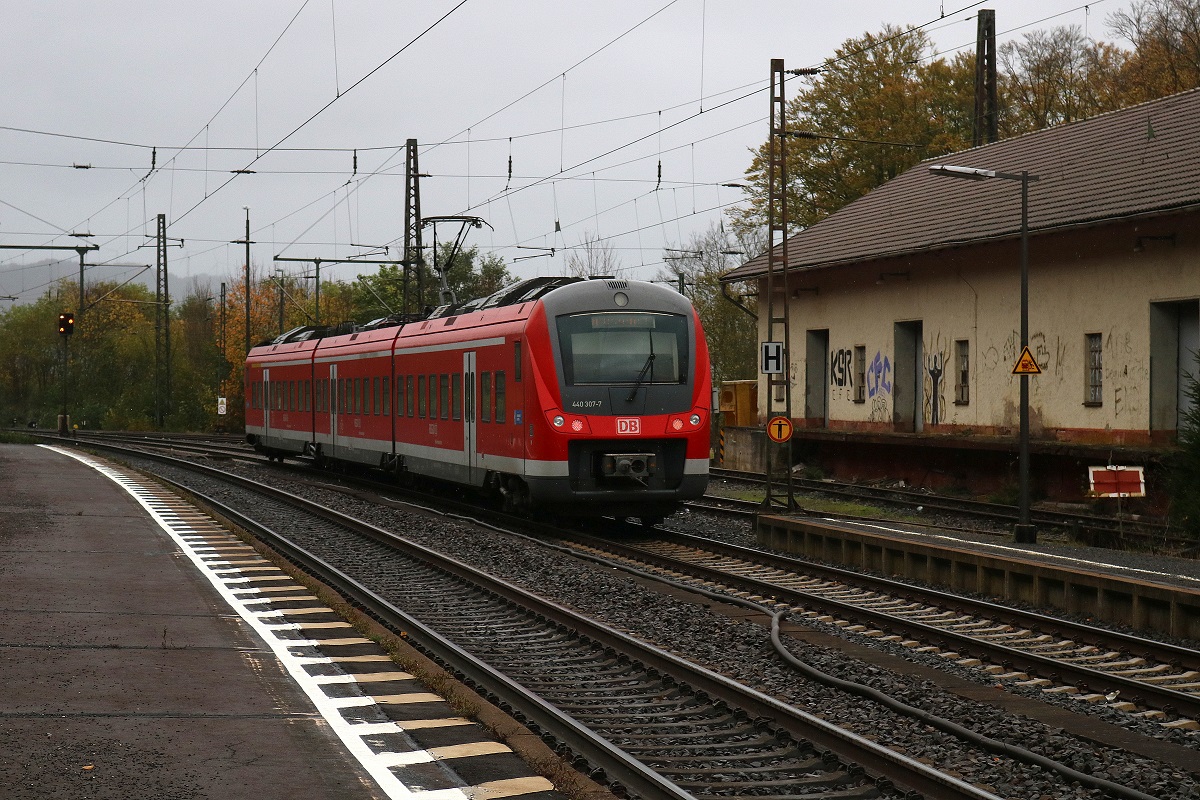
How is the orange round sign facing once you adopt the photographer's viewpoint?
facing the viewer

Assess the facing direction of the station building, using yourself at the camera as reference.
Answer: facing the viewer and to the left of the viewer

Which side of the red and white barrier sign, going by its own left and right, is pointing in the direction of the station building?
back

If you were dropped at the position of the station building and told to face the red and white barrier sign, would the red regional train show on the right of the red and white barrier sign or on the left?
right

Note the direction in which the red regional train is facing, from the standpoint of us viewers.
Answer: facing the viewer and to the right of the viewer

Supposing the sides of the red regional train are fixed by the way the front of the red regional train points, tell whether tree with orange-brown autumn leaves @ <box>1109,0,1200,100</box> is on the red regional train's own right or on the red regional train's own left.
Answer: on the red regional train's own left

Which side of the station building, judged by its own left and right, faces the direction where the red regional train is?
front

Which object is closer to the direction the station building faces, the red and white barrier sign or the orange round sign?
the orange round sign

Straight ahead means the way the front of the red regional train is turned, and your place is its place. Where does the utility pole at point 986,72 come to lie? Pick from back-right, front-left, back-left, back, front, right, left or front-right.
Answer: left

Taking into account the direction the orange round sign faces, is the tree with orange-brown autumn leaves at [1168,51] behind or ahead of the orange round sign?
behind

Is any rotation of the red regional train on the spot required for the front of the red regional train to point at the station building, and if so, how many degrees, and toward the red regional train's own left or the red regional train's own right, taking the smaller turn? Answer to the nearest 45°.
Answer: approximately 90° to the red regional train's own left

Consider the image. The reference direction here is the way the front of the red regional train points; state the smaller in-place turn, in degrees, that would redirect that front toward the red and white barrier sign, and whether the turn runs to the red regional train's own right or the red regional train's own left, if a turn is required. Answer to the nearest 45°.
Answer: approximately 45° to the red regional train's own left

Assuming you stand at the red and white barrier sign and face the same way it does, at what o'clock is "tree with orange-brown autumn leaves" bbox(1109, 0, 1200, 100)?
The tree with orange-brown autumn leaves is roughly at 6 o'clock from the red and white barrier sign.

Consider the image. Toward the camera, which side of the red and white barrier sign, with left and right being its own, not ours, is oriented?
front
